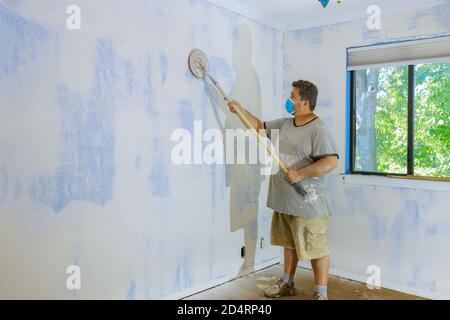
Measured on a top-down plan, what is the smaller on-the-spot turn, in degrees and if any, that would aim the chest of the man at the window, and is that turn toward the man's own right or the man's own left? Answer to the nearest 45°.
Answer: approximately 180°

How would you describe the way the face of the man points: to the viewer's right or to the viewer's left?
to the viewer's left

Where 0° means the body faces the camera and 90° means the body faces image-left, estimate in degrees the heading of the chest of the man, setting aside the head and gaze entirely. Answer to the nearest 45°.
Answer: approximately 45°
